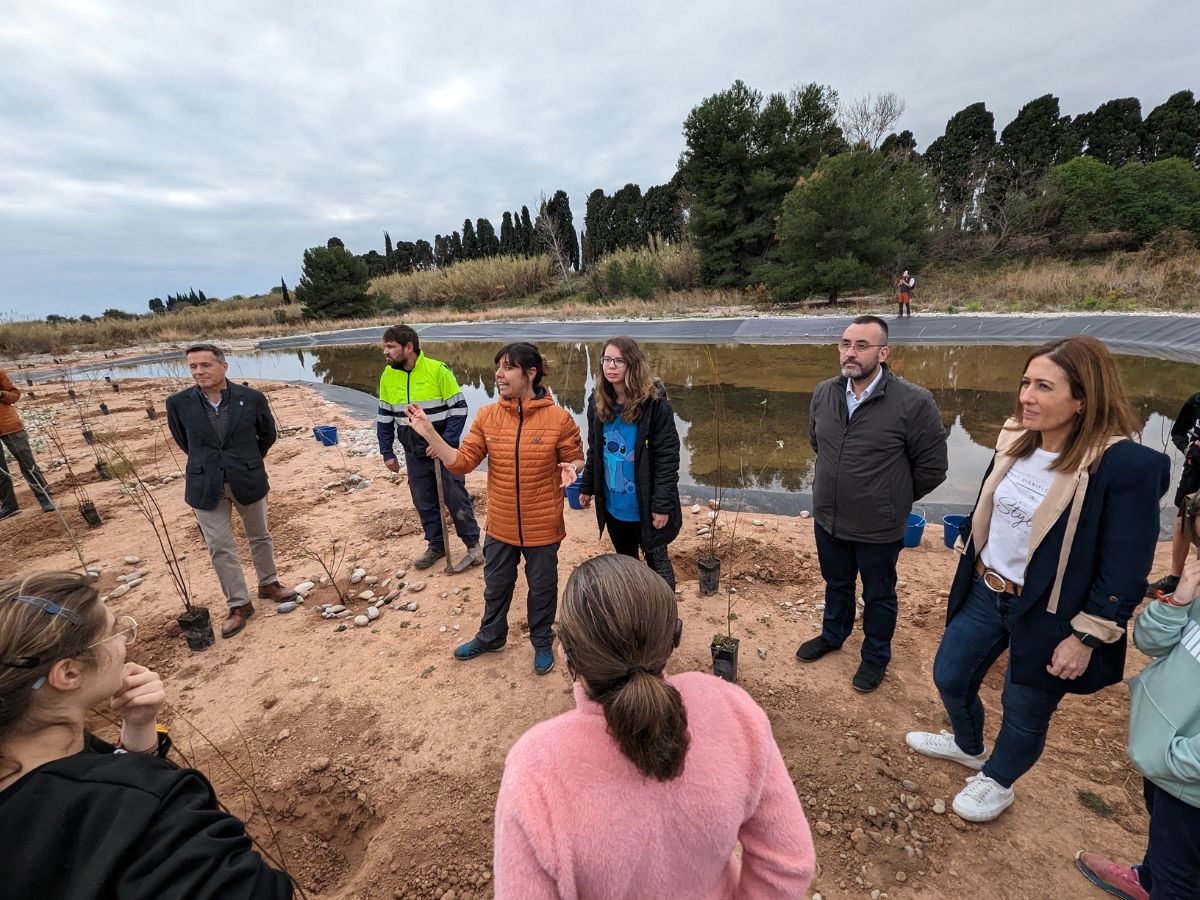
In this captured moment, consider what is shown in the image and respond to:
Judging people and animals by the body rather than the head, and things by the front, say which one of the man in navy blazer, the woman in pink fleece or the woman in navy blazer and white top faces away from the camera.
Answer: the woman in pink fleece

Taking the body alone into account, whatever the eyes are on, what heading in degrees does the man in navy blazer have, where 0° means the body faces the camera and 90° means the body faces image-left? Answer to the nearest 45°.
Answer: approximately 0°

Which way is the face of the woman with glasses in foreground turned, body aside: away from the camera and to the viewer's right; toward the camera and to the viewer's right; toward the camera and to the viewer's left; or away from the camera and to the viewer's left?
away from the camera and to the viewer's right

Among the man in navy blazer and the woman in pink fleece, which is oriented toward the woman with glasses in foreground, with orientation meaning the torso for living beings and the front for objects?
the man in navy blazer

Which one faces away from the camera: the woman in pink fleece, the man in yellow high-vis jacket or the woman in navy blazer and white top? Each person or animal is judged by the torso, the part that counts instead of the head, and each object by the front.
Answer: the woman in pink fleece

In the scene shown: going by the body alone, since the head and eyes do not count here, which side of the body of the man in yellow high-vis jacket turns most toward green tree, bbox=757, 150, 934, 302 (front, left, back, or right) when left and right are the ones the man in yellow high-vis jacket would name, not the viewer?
back

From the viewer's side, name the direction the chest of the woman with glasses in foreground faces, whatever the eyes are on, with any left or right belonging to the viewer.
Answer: facing away from the viewer and to the right of the viewer

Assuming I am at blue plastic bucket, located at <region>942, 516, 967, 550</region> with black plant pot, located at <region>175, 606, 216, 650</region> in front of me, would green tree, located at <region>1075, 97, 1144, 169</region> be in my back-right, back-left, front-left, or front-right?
back-right

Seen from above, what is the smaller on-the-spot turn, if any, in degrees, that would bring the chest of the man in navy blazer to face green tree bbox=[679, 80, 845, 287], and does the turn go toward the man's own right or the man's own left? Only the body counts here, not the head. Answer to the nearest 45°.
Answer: approximately 135° to the man's own left

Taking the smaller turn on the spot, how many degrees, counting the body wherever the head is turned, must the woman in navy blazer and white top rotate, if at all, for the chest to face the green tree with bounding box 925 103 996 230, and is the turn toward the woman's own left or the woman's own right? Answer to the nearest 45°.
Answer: approximately 135° to the woman's own right

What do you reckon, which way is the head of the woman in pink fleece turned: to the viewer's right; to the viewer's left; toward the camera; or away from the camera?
away from the camera

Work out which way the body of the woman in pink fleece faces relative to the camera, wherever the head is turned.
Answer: away from the camera

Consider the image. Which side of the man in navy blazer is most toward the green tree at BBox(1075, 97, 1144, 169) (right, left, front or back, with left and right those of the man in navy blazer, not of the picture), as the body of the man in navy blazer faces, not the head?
left
